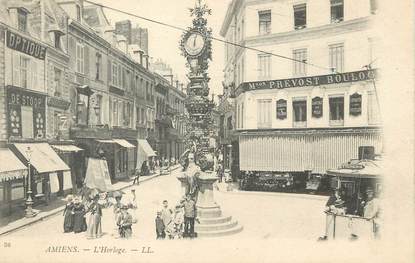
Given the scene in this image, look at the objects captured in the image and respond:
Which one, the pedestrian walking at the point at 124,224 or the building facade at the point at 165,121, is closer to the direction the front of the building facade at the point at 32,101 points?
the pedestrian walking

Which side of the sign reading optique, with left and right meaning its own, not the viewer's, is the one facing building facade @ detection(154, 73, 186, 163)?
left

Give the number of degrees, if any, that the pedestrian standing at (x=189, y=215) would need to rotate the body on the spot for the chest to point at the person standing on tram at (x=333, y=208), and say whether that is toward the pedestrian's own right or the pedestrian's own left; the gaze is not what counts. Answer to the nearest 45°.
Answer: approximately 90° to the pedestrian's own left

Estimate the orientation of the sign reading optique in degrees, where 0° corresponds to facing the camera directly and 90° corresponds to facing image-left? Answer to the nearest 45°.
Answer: approximately 315°

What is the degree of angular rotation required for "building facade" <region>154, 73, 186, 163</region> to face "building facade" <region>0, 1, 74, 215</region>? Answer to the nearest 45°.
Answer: approximately 45° to its right

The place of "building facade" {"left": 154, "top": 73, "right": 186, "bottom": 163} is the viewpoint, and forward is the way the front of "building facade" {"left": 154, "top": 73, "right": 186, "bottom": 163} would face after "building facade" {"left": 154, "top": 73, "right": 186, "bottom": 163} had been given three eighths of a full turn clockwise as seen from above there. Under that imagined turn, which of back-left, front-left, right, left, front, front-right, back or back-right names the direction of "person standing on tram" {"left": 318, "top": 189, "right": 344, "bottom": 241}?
left

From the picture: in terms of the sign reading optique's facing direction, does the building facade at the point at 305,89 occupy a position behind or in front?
in front

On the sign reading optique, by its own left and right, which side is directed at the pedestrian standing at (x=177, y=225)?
front
